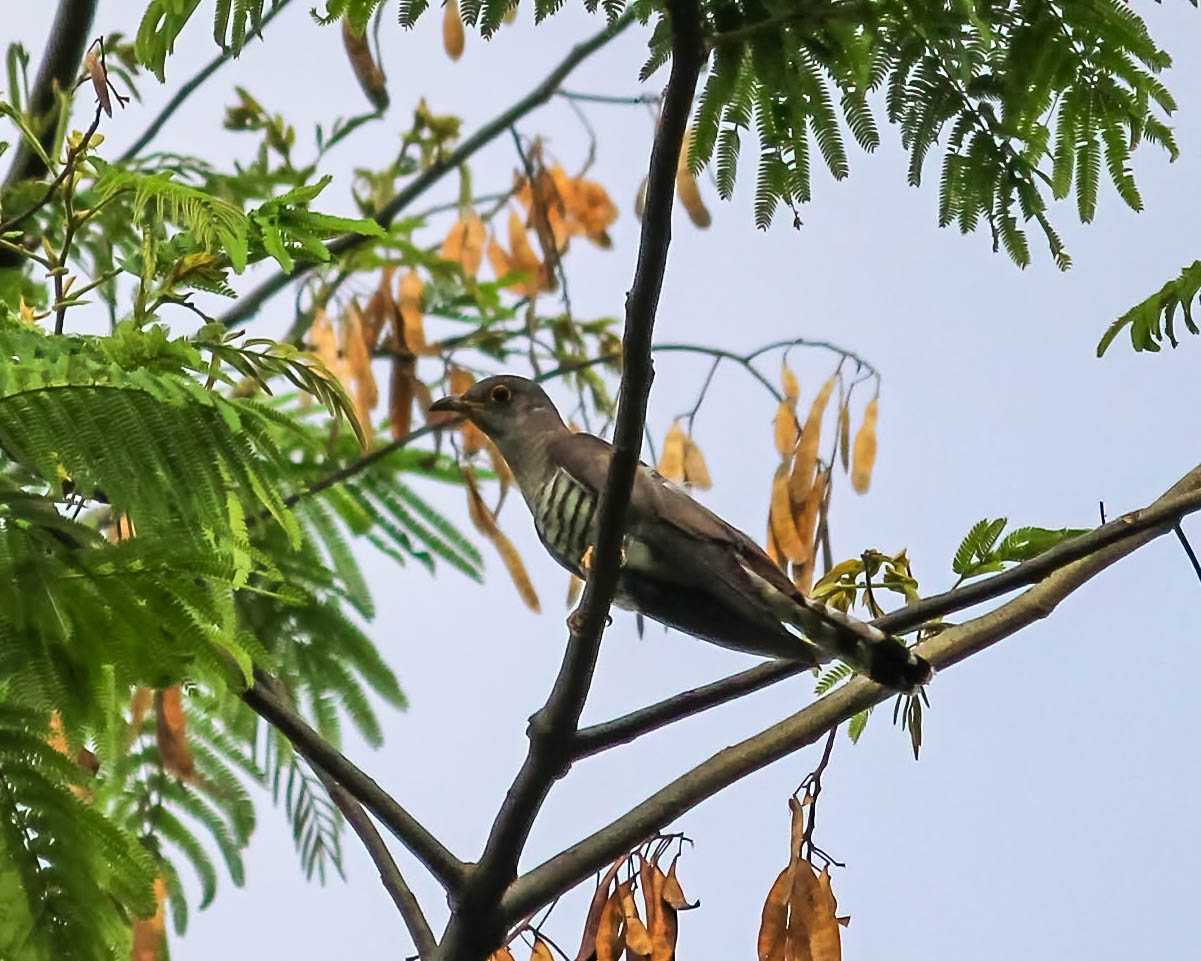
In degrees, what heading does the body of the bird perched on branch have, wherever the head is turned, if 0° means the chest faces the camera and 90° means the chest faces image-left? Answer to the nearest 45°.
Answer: approximately 90°

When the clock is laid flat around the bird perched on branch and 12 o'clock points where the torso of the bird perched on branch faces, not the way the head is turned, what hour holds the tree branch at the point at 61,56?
The tree branch is roughly at 12 o'clock from the bird perched on branch.
